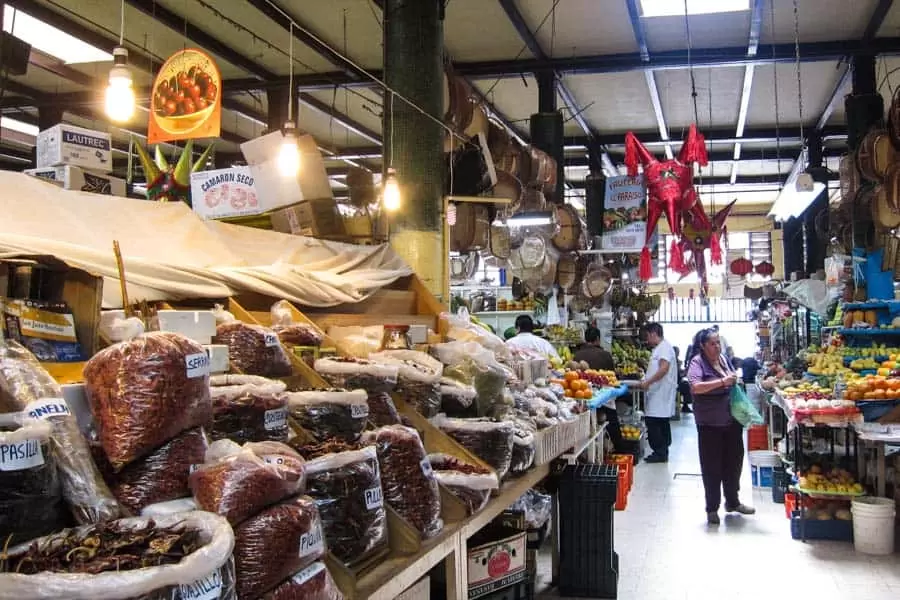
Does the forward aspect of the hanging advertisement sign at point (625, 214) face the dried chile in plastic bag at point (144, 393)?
yes

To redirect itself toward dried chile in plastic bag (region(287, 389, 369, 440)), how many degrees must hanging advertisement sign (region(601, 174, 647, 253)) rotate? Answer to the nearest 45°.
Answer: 0° — it already faces it

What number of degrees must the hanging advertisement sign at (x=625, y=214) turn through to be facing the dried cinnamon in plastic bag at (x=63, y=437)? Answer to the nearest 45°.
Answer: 0° — it already faces it

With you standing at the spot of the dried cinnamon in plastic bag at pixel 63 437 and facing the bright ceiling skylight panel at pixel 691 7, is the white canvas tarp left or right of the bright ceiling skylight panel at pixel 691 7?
left

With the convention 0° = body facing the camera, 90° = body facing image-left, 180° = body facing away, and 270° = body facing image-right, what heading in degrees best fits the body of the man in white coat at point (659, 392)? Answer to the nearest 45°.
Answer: approximately 90°

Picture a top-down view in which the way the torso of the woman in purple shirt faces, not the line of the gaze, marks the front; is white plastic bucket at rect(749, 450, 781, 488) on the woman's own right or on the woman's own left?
on the woman's own left

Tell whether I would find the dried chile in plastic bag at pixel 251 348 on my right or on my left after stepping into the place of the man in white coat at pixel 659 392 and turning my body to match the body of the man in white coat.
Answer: on my left

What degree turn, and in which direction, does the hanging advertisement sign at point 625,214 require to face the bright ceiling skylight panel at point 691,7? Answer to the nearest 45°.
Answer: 0° — it already faces it

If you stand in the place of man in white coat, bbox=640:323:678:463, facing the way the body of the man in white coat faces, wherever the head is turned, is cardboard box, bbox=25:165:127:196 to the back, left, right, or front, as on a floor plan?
left

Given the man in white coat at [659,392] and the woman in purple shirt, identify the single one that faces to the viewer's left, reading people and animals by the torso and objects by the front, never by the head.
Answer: the man in white coat

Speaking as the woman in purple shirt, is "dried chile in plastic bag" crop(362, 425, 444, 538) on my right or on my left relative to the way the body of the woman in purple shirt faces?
on my right

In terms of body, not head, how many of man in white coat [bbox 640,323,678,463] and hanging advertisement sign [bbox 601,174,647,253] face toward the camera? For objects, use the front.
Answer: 1
